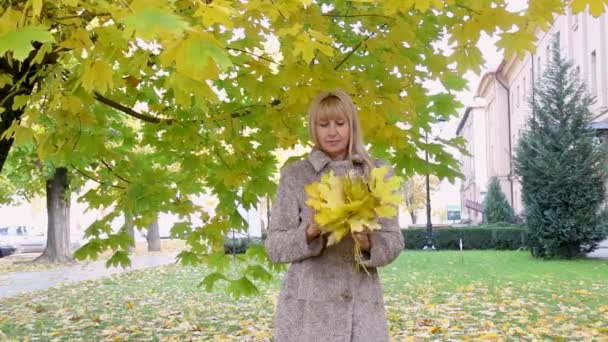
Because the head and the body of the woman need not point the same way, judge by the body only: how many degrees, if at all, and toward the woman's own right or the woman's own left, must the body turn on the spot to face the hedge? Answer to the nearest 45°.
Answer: approximately 180°

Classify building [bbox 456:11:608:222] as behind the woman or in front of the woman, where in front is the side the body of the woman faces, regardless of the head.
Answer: behind

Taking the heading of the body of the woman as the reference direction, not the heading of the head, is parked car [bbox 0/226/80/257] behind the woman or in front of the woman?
behind

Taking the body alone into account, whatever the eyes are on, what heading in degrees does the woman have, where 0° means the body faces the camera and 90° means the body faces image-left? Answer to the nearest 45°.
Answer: approximately 0°
